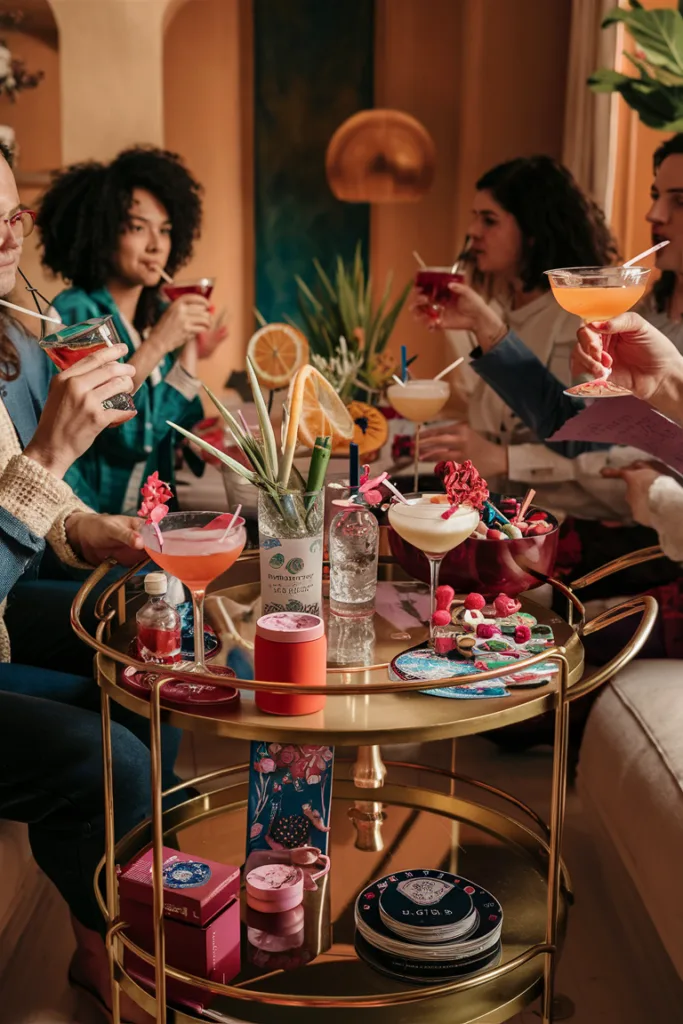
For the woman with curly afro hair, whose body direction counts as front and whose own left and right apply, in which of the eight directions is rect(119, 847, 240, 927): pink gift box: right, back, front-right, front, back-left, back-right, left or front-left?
front-right

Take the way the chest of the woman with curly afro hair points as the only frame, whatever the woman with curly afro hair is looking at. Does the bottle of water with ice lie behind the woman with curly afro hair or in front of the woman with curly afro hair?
in front

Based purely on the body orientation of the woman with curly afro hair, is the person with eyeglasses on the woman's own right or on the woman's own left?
on the woman's own right

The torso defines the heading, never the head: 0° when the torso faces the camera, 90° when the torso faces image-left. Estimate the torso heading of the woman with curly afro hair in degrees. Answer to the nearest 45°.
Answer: approximately 315°

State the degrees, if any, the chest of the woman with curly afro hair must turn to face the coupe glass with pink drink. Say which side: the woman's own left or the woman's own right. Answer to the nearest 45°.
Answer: approximately 45° to the woman's own right

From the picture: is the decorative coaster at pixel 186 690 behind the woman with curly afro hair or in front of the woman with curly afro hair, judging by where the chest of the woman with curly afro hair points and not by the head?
in front

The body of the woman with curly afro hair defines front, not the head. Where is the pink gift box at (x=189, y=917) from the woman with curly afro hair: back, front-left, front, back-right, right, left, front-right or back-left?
front-right

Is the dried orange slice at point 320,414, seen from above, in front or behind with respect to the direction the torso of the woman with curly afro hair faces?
in front
